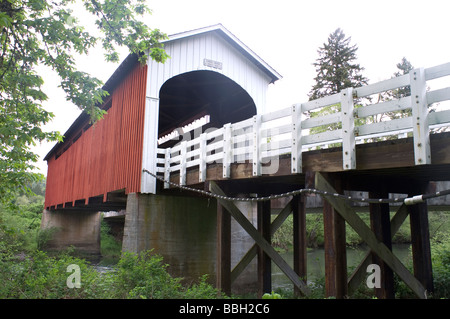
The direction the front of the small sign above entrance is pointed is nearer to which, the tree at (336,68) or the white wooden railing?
the white wooden railing

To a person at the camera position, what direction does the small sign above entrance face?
facing the viewer and to the right of the viewer

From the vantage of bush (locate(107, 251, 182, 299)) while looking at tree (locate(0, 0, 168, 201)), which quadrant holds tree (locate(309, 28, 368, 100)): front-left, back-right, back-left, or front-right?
back-right

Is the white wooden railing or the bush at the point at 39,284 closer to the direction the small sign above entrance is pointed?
the white wooden railing

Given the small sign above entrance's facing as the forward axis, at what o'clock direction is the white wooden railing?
The white wooden railing is roughly at 1 o'clock from the small sign above entrance.

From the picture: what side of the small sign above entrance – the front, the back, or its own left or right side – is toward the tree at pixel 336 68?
left

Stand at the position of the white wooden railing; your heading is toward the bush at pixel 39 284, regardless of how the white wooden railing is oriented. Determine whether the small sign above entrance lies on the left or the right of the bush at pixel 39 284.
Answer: right

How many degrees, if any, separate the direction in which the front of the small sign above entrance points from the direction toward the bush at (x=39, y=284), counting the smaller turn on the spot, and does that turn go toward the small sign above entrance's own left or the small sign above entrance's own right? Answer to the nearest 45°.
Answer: approximately 90° to the small sign above entrance's own right

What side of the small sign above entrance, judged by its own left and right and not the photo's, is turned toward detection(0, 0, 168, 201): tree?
right
